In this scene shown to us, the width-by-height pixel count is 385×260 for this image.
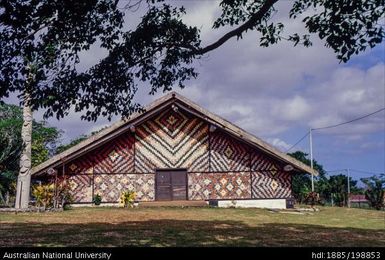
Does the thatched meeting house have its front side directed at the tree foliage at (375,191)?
no

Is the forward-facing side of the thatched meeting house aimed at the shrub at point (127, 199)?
no

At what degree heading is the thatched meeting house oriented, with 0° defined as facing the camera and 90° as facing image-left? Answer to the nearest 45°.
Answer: approximately 0°

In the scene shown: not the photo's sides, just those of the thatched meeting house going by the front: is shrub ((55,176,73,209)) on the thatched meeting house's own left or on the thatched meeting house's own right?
on the thatched meeting house's own right

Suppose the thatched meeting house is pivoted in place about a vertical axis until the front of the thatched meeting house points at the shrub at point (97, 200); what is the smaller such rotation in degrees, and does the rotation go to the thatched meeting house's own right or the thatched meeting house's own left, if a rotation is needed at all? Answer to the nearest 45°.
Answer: approximately 90° to the thatched meeting house's own right

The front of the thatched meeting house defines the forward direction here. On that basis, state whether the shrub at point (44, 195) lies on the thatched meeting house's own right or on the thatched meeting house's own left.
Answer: on the thatched meeting house's own right
